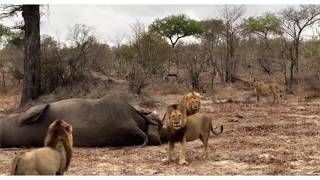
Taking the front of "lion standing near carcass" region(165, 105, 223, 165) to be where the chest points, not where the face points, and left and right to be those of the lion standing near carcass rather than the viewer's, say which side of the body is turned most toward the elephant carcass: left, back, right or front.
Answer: right

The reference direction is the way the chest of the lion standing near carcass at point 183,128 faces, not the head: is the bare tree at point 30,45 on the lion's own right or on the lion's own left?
on the lion's own right

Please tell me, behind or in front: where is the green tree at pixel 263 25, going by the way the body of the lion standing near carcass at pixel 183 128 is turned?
behind

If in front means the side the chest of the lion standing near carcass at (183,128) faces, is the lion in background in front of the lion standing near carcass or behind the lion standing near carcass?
behind

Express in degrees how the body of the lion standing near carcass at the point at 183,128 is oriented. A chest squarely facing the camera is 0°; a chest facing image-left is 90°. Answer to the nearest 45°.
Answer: approximately 45°

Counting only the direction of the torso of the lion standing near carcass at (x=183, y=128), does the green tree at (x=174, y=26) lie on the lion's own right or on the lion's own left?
on the lion's own right
